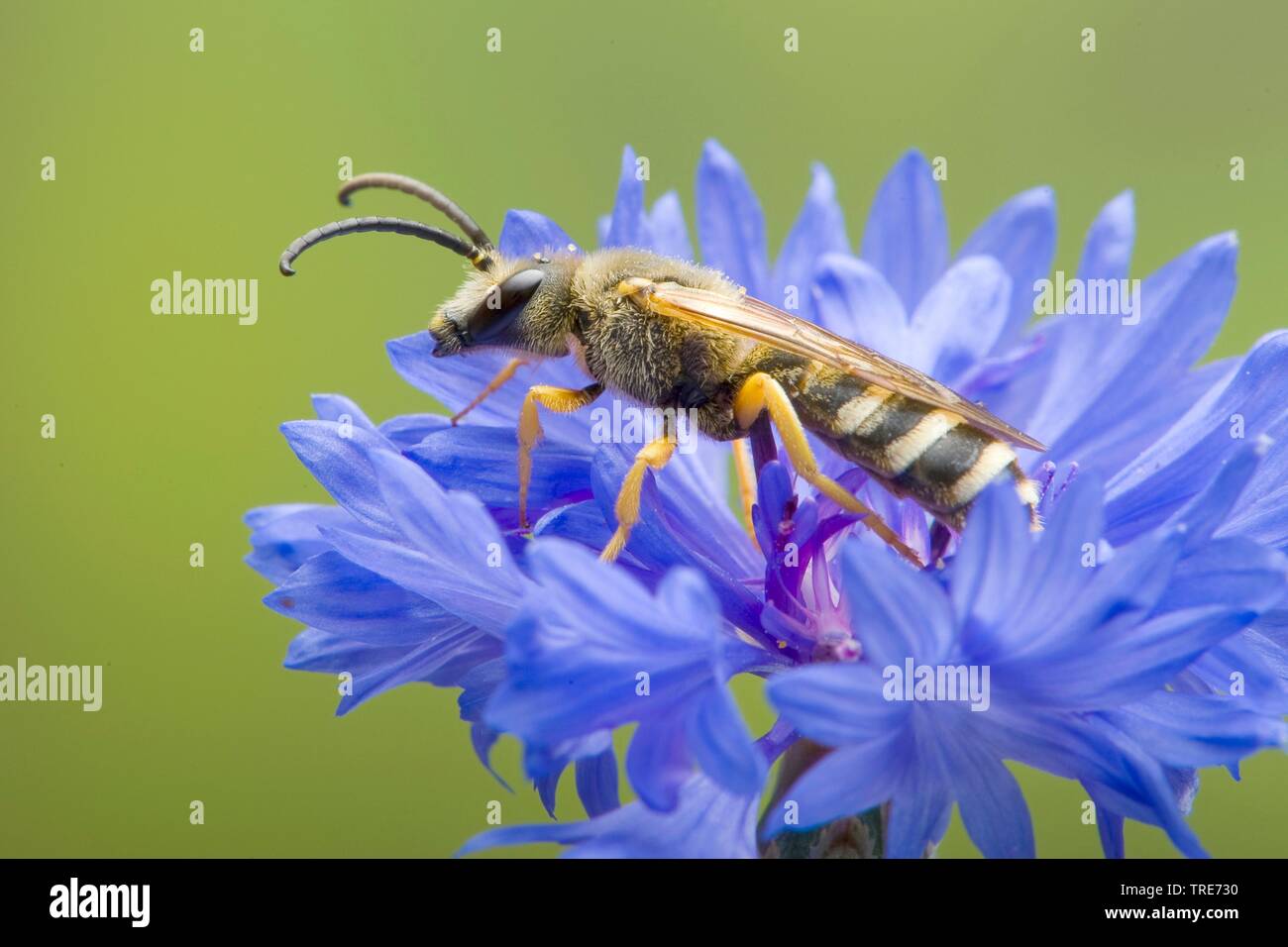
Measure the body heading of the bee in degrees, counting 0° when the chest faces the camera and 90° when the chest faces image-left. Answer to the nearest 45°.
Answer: approximately 90°
